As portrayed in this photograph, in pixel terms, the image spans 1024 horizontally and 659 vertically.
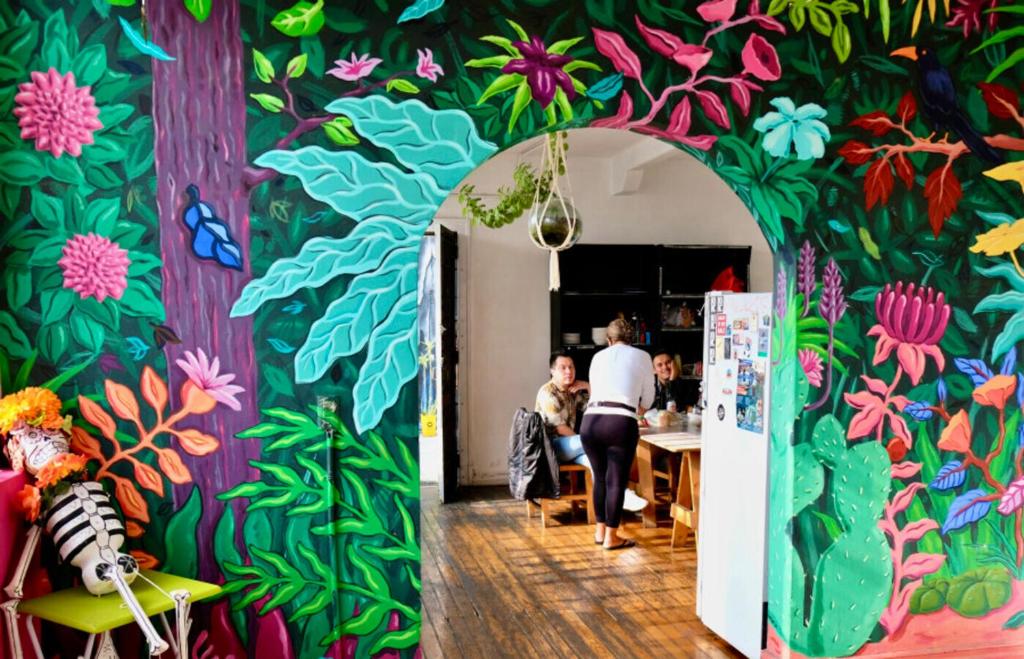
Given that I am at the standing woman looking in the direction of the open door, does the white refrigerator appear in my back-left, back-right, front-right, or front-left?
back-left

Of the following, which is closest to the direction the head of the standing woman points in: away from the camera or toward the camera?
away from the camera

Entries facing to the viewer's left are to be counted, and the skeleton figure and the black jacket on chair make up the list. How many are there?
0

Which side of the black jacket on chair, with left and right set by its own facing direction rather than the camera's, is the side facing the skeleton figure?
right

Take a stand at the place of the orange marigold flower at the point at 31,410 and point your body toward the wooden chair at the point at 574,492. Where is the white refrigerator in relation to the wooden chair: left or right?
right

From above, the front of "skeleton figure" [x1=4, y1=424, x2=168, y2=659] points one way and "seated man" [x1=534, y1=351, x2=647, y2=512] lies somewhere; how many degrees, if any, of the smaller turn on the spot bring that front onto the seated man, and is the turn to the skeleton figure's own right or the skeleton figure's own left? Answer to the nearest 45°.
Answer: approximately 90° to the skeleton figure's own left

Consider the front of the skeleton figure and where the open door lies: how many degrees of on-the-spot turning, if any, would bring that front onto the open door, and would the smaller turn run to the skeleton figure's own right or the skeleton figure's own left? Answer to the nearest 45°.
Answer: approximately 90° to the skeleton figure's own left

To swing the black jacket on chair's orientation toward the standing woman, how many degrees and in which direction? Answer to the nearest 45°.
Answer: approximately 90° to its right

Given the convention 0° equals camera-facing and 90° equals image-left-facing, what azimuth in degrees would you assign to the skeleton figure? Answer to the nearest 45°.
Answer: approximately 315°
